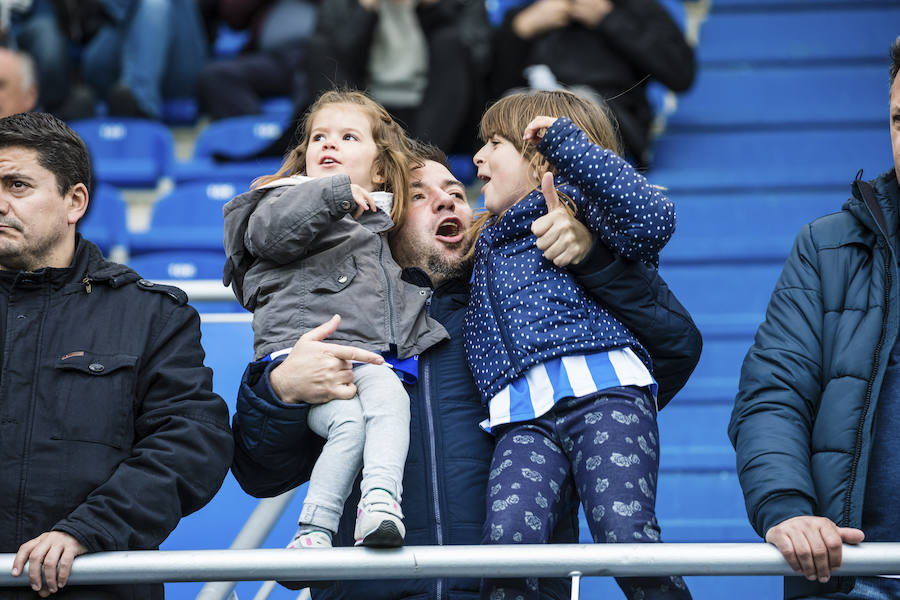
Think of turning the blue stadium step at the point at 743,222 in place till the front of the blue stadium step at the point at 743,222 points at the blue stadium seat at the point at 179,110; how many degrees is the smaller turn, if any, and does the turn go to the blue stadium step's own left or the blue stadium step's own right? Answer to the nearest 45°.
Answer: approximately 90° to the blue stadium step's own right

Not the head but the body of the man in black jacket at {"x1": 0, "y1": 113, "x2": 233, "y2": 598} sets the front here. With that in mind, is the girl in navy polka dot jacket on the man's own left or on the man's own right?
on the man's own left

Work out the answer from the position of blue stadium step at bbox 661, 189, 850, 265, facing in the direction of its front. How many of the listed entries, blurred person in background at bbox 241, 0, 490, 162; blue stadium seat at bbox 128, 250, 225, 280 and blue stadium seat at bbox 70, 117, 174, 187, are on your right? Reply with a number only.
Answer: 3

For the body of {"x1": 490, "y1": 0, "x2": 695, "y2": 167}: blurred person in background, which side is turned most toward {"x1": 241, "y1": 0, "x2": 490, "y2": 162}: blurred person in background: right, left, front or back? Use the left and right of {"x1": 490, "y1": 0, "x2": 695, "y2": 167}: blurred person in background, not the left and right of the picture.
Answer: right

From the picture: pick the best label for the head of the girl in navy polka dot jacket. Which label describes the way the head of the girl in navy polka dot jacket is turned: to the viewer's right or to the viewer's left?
to the viewer's left

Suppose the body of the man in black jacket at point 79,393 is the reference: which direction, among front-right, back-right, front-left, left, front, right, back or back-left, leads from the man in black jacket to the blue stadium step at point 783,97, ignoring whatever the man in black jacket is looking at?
back

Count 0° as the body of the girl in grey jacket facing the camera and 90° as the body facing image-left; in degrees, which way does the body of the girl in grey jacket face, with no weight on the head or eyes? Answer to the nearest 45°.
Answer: approximately 315°

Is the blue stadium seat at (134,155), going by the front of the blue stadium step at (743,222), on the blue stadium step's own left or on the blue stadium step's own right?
on the blue stadium step's own right

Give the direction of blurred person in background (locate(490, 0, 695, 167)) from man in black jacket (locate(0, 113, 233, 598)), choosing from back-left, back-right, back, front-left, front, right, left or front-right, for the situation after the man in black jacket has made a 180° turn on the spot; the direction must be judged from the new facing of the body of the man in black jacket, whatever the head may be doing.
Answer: front

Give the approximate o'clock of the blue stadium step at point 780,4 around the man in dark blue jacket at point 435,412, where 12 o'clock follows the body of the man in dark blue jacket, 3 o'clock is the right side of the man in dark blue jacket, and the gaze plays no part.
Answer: The blue stadium step is roughly at 7 o'clock from the man in dark blue jacket.
